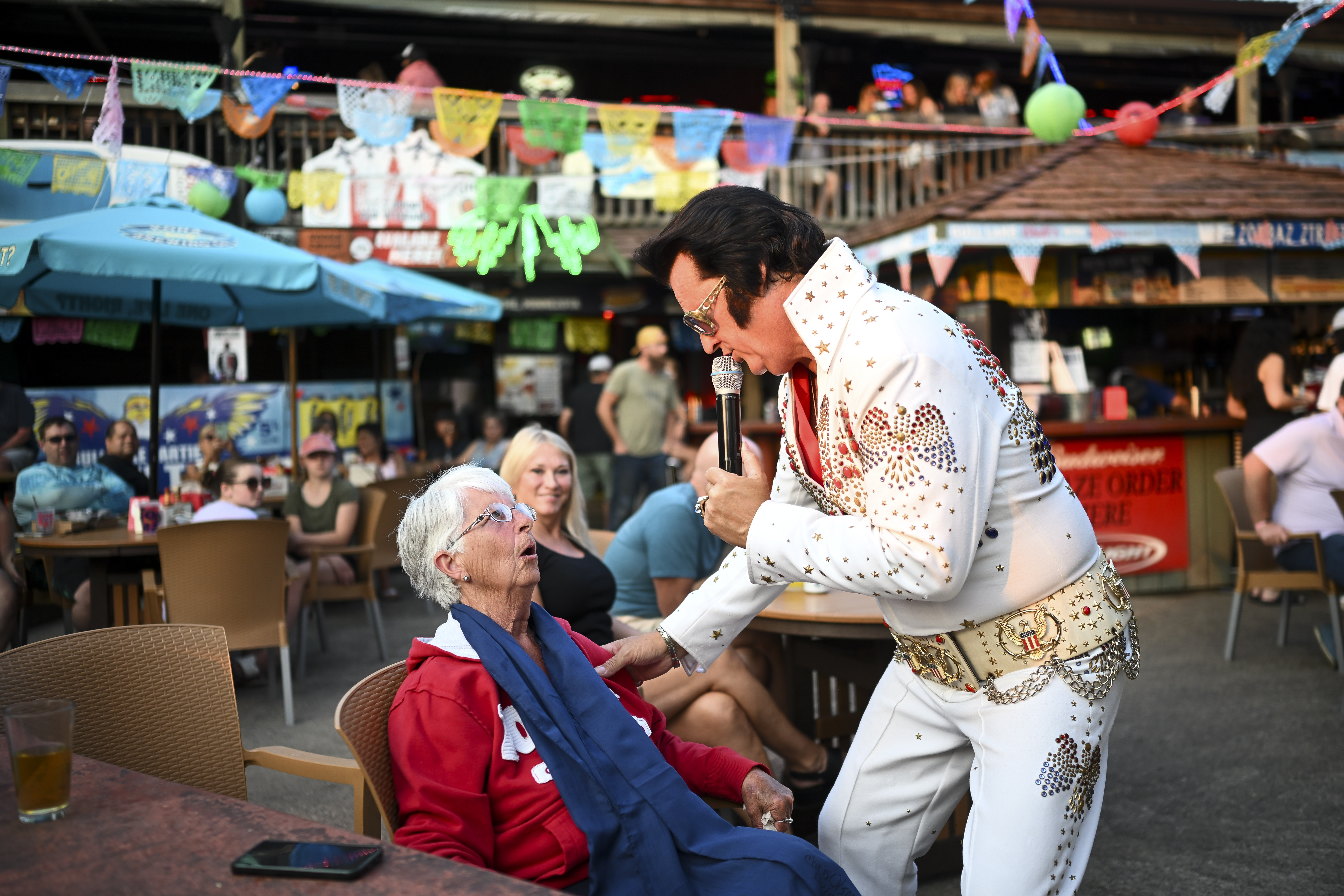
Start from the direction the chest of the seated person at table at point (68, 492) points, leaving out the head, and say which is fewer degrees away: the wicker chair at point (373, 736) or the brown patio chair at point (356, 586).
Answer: the wicker chair

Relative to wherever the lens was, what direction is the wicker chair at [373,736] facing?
facing the viewer and to the right of the viewer

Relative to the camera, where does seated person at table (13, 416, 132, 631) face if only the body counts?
toward the camera

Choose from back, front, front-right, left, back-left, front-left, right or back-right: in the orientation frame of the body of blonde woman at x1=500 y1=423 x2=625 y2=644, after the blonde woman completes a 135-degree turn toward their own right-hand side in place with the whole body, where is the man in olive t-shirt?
right

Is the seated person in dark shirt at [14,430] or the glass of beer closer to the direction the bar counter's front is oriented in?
the glass of beer

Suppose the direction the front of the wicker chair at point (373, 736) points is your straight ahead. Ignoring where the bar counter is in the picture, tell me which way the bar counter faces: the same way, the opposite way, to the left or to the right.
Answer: to the right
